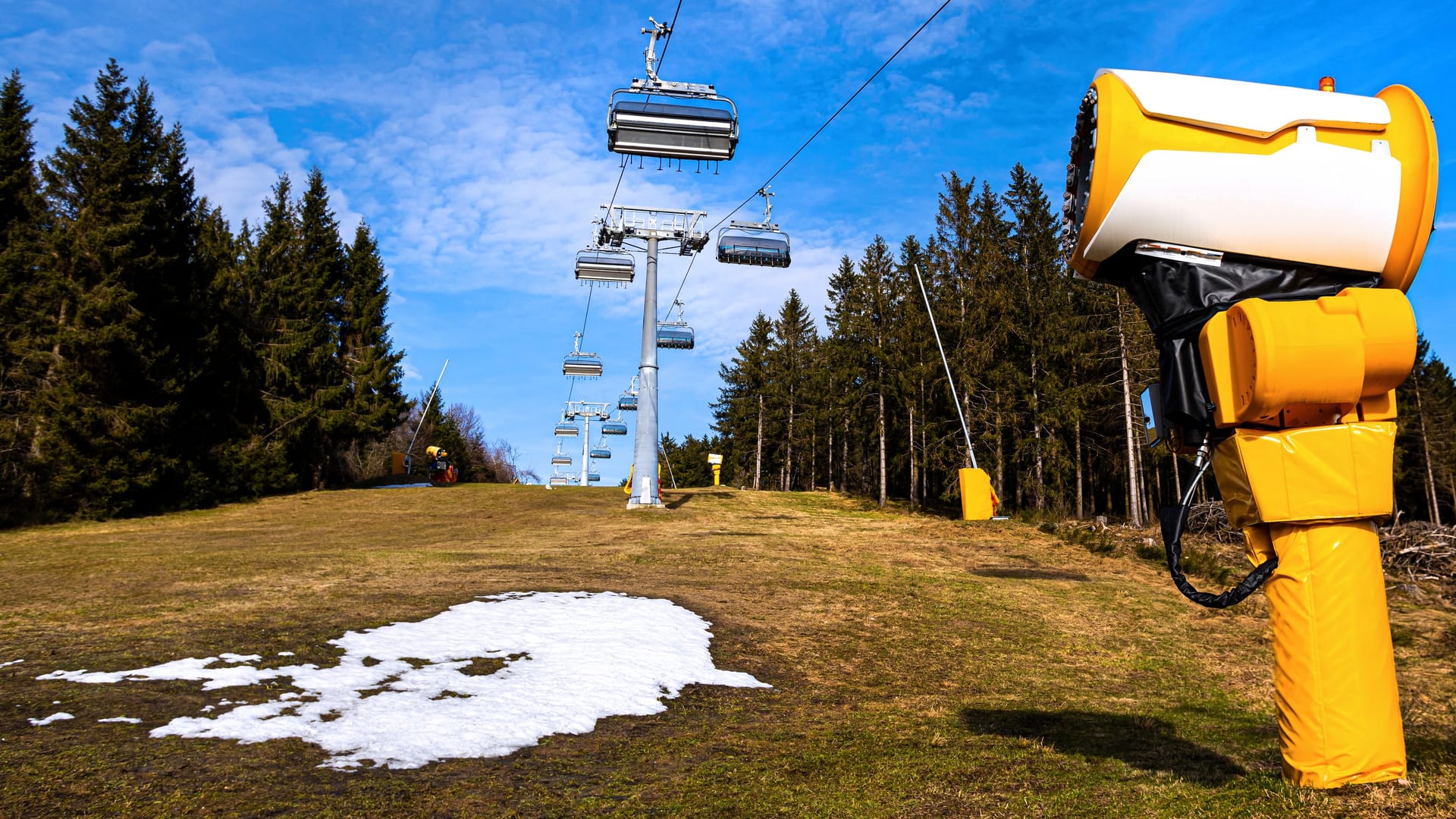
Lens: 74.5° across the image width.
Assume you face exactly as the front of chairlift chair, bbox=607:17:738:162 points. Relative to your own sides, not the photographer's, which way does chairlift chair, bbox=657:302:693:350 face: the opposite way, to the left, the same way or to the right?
the opposite way

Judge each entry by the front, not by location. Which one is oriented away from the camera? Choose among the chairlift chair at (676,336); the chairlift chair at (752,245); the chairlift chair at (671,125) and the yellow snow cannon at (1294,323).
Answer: the chairlift chair at (671,125)

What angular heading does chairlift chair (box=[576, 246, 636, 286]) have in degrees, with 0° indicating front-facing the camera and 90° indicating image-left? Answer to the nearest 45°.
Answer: approximately 180°

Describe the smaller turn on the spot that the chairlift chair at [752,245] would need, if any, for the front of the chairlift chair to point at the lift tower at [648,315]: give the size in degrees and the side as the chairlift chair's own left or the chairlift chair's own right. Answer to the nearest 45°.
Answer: approximately 135° to the chairlift chair's own right

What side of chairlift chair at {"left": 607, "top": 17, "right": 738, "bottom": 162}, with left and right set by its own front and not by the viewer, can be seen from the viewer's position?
back

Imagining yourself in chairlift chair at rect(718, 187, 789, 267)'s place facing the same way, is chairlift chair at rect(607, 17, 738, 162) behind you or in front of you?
in front

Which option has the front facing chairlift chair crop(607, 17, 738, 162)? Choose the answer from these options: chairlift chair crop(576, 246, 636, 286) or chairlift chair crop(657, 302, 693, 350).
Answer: chairlift chair crop(657, 302, 693, 350)

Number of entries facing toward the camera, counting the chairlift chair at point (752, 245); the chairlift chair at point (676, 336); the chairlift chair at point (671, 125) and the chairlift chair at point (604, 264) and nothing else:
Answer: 2
